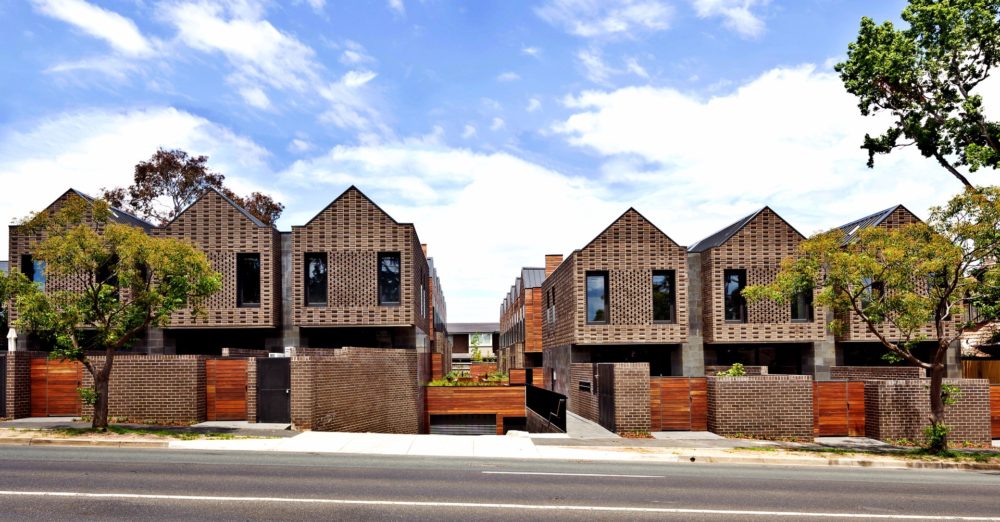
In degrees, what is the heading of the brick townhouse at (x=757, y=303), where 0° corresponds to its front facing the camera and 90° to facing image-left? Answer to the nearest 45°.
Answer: approximately 0°

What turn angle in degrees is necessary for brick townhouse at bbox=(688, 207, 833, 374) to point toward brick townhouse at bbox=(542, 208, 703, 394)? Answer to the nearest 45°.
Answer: approximately 90° to its right

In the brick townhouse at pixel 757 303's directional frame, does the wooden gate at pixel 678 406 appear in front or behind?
in front

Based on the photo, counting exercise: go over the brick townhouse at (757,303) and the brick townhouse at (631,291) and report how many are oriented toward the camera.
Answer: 2

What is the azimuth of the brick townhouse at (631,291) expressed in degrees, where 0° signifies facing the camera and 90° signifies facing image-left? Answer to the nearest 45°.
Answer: approximately 0°
